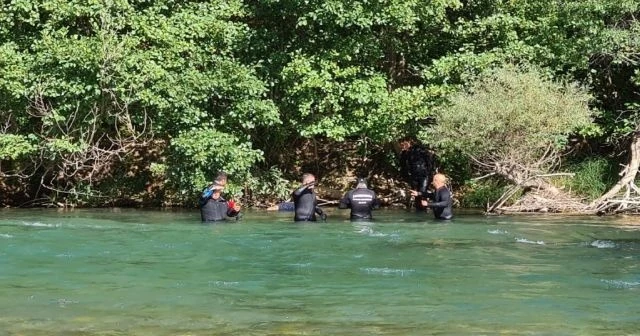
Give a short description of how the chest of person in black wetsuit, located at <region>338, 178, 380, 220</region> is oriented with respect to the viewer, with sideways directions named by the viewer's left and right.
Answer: facing away from the viewer

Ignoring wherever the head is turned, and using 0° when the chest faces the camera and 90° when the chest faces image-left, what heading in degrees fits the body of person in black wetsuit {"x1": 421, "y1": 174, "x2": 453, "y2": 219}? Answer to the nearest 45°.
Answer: approximately 90°

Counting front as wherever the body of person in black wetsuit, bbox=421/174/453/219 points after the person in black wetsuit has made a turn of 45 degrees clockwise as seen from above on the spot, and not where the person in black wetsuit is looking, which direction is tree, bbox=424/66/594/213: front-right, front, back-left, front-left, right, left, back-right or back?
right

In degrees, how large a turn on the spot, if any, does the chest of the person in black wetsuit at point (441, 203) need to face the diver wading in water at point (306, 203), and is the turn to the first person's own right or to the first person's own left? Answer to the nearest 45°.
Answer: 0° — they already face them

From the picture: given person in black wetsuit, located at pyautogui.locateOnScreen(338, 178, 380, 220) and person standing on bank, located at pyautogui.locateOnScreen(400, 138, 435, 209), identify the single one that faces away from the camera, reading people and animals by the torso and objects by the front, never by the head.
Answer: the person in black wetsuit

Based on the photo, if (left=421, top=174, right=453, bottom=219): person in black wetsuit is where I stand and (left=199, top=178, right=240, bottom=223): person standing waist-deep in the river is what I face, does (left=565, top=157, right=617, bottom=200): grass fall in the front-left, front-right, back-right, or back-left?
back-right

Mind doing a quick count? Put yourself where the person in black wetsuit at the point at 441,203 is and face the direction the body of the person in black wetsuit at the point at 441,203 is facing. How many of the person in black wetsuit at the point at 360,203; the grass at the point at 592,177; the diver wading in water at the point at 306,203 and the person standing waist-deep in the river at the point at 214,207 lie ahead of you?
3

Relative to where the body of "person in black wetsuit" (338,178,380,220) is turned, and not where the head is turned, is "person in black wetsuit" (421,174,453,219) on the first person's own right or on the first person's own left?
on the first person's own right

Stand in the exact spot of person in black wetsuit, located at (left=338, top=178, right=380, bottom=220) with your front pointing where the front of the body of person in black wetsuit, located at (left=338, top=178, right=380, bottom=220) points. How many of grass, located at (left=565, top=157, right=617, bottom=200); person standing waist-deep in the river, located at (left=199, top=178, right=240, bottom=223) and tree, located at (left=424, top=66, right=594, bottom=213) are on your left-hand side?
1

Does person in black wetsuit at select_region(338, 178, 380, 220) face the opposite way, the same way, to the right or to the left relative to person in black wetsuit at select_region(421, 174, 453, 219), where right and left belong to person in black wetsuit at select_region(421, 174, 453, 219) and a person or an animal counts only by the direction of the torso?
to the right

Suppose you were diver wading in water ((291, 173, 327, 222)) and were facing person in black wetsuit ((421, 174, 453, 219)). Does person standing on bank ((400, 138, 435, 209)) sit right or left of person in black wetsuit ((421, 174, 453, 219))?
left

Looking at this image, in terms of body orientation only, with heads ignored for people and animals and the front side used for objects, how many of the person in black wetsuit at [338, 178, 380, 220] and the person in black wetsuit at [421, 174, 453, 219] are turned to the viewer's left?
1

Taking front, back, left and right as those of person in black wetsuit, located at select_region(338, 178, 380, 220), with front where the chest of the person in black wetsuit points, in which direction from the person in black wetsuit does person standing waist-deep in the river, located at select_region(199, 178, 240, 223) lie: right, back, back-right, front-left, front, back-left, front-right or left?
left

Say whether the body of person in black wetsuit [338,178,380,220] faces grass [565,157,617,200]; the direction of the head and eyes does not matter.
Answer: no

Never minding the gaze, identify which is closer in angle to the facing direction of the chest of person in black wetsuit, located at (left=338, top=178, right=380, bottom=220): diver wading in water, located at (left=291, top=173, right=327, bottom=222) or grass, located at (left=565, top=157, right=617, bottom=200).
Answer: the grass

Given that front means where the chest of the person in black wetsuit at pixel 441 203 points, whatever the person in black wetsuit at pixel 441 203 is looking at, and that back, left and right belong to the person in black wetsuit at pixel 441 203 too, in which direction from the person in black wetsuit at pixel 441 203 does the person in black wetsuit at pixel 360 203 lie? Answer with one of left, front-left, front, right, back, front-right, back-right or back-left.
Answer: front
